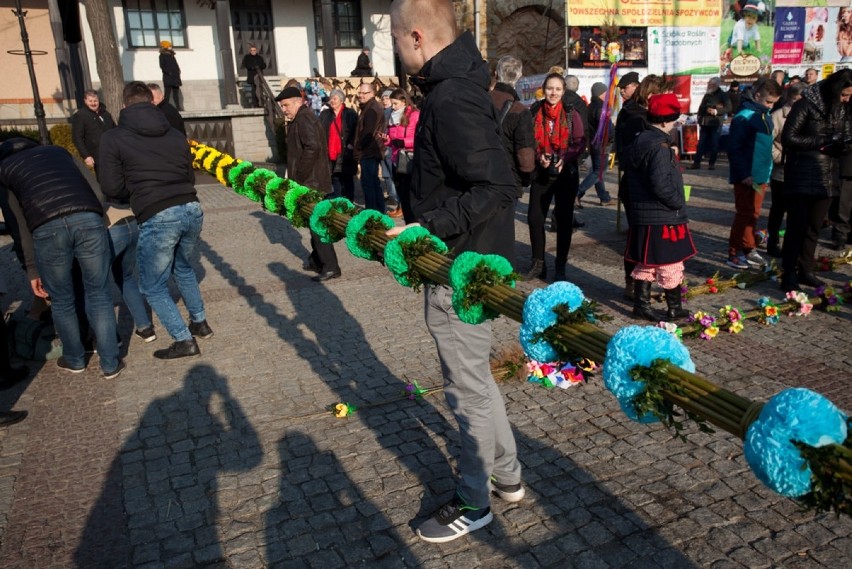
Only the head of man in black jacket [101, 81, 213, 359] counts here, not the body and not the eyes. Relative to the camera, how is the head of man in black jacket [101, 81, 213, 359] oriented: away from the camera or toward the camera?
away from the camera

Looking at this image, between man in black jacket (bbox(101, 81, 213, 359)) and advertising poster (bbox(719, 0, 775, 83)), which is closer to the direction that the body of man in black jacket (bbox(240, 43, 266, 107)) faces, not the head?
the man in black jacket

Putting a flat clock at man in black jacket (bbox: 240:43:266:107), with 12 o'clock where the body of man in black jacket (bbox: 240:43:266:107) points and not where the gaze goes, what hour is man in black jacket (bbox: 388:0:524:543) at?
man in black jacket (bbox: 388:0:524:543) is roughly at 12 o'clock from man in black jacket (bbox: 240:43:266:107).

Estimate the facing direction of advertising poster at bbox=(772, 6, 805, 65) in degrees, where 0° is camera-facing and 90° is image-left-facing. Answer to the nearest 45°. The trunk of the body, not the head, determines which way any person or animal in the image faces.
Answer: approximately 0°

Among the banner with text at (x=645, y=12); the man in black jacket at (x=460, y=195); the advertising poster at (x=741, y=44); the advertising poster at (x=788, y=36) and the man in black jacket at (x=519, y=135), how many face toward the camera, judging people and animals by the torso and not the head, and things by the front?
3

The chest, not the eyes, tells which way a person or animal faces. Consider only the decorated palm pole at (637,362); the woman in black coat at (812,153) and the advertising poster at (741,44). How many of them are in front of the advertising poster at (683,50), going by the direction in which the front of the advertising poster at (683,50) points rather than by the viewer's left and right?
2
